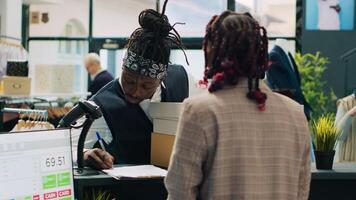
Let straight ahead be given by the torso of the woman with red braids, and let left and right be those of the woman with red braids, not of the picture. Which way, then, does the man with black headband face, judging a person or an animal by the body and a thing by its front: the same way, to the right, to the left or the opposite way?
the opposite way

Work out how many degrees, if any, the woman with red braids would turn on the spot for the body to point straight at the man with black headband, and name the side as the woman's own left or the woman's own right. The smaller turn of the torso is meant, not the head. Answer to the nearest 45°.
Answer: approximately 45° to the woman's own left

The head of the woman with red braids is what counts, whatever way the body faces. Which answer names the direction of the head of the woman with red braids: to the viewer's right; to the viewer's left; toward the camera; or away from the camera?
away from the camera

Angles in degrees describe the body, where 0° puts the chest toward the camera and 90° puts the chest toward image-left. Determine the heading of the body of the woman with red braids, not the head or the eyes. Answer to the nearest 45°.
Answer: approximately 180°

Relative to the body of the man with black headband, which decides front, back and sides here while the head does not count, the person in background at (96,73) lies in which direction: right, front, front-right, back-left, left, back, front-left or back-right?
back

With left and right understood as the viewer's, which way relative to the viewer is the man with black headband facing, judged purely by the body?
facing the viewer

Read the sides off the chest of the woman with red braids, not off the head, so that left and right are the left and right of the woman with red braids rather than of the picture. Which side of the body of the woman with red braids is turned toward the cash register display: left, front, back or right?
left

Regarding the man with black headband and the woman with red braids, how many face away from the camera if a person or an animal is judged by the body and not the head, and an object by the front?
1

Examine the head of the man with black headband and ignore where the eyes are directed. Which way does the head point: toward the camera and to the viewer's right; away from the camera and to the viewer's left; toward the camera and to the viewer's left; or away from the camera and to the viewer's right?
toward the camera and to the viewer's left

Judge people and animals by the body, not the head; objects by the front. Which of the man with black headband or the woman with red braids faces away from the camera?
the woman with red braids
